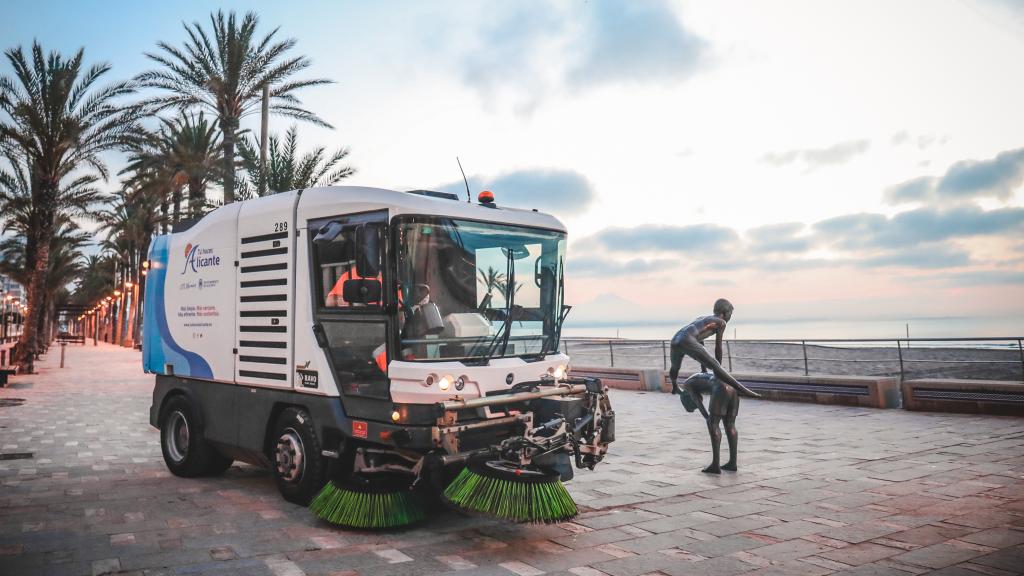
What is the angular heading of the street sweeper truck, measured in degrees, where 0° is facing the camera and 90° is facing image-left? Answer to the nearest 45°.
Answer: approximately 315°

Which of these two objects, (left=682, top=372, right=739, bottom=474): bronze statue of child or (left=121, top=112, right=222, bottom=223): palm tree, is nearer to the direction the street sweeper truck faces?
the bronze statue of child

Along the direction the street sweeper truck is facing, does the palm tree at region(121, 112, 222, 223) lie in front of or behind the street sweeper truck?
behind

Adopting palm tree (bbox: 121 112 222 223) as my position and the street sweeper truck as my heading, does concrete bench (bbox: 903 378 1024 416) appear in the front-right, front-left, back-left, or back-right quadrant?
front-left

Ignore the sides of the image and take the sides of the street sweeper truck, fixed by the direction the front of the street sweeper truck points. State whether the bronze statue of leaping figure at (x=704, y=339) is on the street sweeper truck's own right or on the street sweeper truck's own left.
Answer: on the street sweeper truck's own left

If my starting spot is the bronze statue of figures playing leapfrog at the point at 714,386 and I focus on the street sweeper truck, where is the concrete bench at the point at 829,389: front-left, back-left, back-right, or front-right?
back-right

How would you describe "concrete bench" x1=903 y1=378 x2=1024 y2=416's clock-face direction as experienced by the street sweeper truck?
The concrete bench is roughly at 10 o'clock from the street sweeper truck.

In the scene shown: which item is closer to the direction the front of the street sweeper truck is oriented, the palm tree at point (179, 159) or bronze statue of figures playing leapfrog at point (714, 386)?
the bronze statue of figures playing leapfrog

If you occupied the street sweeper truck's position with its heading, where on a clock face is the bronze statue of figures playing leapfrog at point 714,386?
The bronze statue of figures playing leapfrog is roughly at 10 o'clock from the street sweeper truck.

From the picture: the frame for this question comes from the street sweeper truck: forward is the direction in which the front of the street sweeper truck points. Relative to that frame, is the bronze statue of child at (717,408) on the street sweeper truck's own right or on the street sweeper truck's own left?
on the street sweeper truck's own left

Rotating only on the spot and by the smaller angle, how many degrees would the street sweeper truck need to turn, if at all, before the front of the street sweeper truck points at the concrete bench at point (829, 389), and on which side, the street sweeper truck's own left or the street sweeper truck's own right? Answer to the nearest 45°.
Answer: approximately 90° to the street sweeper truck's own left
